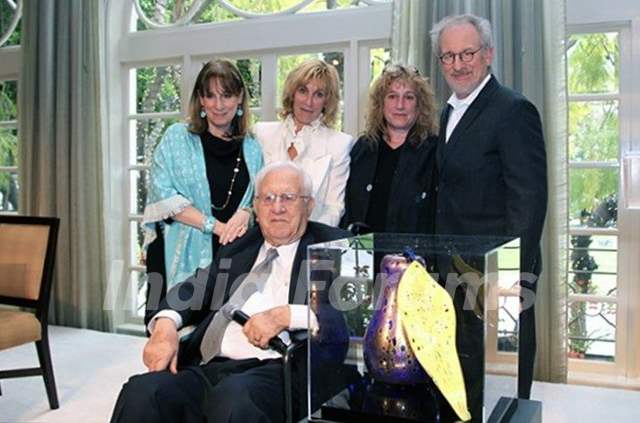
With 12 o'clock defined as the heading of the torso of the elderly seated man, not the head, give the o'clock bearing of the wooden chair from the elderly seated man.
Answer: The wooden chair is roughly at 3 o'clock from the elderly seated man.

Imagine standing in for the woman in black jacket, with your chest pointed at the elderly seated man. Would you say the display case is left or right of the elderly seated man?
left

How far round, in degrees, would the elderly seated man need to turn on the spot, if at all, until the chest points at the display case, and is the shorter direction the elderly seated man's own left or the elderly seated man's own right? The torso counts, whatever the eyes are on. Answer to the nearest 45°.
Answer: approximately 90° to the elderly seated man's own left

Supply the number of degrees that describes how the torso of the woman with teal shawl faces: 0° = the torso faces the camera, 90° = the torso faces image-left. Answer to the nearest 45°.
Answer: approximately 315°
